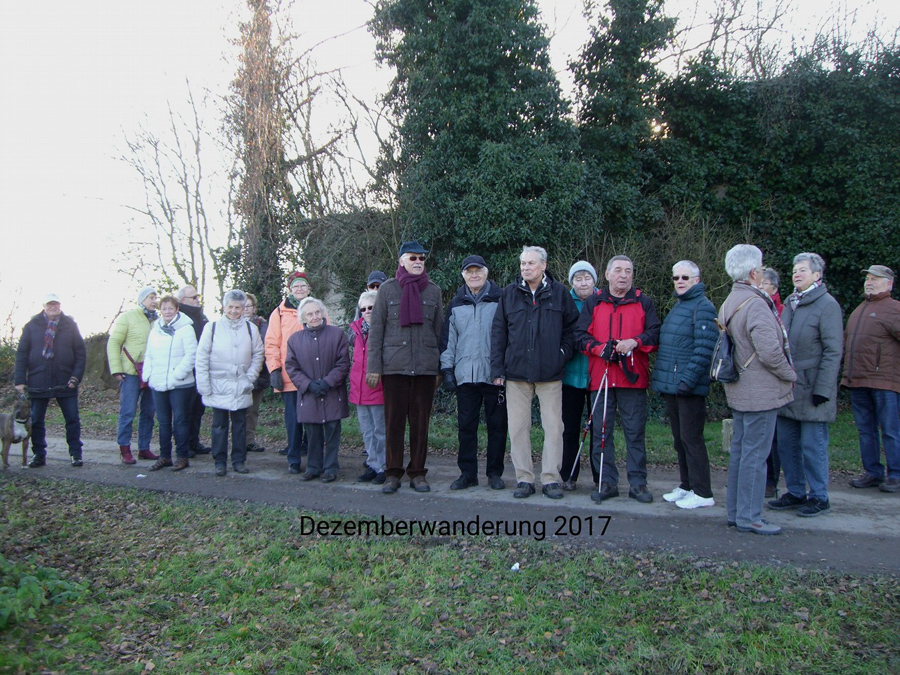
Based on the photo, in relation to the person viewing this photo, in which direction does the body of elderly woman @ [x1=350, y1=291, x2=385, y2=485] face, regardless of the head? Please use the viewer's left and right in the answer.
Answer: facing the viewer and to the left of the viewer

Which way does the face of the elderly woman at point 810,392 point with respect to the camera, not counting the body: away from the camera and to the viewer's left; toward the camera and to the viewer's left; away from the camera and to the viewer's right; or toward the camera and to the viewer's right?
toward the camera and to the viewer's left

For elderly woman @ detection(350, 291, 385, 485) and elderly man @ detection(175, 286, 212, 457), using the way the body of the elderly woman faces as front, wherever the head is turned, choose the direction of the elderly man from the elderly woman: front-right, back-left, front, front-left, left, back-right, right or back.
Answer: right

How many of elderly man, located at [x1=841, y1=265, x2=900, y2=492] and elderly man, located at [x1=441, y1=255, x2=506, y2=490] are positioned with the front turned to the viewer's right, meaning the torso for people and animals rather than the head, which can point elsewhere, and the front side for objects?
0

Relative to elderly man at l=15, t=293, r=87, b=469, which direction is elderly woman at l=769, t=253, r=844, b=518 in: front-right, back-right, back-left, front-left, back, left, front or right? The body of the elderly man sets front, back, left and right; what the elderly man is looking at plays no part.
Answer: front-left

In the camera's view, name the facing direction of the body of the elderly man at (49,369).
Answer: toward the camera

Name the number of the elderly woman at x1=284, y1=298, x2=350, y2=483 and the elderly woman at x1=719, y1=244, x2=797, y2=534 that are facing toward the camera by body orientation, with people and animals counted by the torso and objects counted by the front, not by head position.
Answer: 1
